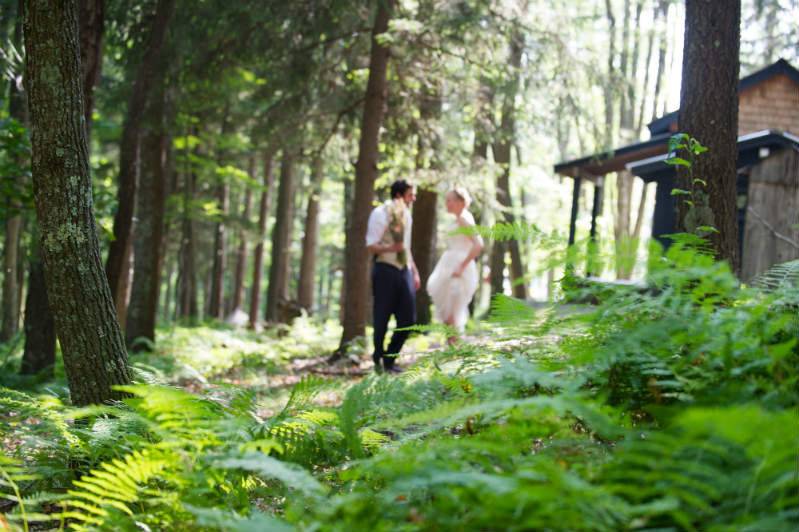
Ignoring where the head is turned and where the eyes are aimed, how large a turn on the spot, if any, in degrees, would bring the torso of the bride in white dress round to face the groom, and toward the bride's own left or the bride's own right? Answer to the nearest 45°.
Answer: approximately 45° to the bride's own left

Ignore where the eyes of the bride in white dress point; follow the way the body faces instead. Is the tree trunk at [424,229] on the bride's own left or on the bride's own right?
on the bride's own right

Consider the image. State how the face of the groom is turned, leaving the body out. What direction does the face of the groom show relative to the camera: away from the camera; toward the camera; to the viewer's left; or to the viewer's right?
to the viewer's right

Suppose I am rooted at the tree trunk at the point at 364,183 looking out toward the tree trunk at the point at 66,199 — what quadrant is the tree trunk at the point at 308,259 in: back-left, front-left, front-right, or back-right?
back-right

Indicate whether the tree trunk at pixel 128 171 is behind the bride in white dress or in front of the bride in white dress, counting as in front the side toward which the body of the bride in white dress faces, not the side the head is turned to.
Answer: in front

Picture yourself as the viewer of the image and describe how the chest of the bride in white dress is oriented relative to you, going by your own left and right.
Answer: facing to the left of the viewer
